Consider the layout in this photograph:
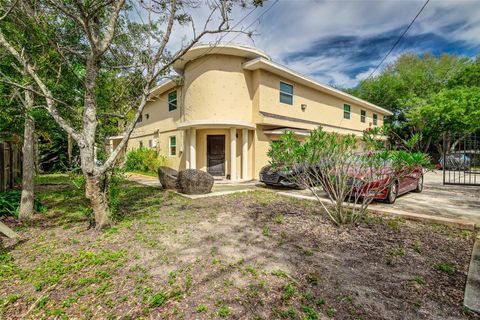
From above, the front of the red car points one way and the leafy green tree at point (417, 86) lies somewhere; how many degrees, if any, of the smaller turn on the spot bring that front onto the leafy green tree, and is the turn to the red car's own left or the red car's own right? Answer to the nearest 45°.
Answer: approximately 135° to the red car's own right

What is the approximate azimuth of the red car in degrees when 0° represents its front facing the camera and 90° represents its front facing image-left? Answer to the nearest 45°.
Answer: approximately 45°

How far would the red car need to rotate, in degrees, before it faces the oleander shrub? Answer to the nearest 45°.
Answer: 0° — it already faces it

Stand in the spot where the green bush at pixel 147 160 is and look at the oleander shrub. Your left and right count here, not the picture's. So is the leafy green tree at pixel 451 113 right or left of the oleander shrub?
left

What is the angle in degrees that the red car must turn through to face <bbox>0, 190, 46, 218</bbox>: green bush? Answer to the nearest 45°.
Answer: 0° — it already faces it

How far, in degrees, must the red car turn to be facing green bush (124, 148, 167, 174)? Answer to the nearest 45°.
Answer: approximately 45° to its right

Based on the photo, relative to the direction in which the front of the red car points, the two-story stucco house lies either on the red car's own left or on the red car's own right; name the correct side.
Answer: on the red car's own right

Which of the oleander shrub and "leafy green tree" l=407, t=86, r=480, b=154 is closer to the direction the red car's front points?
the oleander shrub

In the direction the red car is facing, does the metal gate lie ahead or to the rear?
to the rear

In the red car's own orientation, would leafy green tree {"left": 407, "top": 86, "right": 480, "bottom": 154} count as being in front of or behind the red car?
behind

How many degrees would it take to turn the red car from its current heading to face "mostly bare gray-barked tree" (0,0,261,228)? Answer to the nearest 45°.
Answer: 0° — it already faces it
